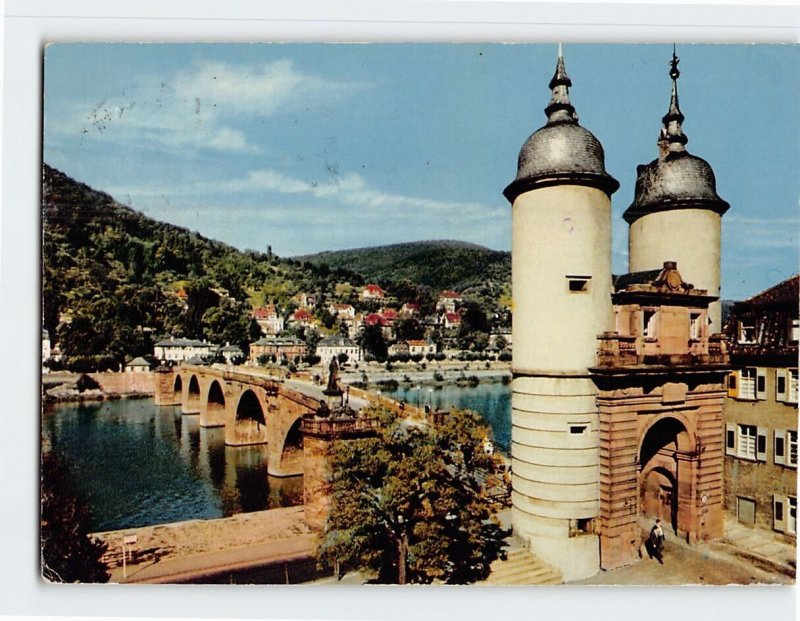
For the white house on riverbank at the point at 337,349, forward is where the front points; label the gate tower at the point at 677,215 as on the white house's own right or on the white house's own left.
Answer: on the white house's own left

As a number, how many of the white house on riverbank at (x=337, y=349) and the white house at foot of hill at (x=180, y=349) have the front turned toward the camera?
2

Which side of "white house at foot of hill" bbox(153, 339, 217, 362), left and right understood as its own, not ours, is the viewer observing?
front

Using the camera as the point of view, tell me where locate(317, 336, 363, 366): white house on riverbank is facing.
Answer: facing the viewer

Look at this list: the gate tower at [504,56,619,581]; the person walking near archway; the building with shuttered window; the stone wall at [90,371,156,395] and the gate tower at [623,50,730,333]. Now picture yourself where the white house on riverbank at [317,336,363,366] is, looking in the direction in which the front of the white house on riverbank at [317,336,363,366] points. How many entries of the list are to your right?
1

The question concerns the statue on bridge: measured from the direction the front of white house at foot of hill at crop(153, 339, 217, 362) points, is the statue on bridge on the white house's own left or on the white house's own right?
on the white house's own left

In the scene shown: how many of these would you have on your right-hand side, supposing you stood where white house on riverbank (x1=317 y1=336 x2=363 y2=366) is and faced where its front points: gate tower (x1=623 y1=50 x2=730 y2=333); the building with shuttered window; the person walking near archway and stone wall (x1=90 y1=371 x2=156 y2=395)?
1

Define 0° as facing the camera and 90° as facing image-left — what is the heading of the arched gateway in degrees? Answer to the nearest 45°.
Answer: approximately 315°
